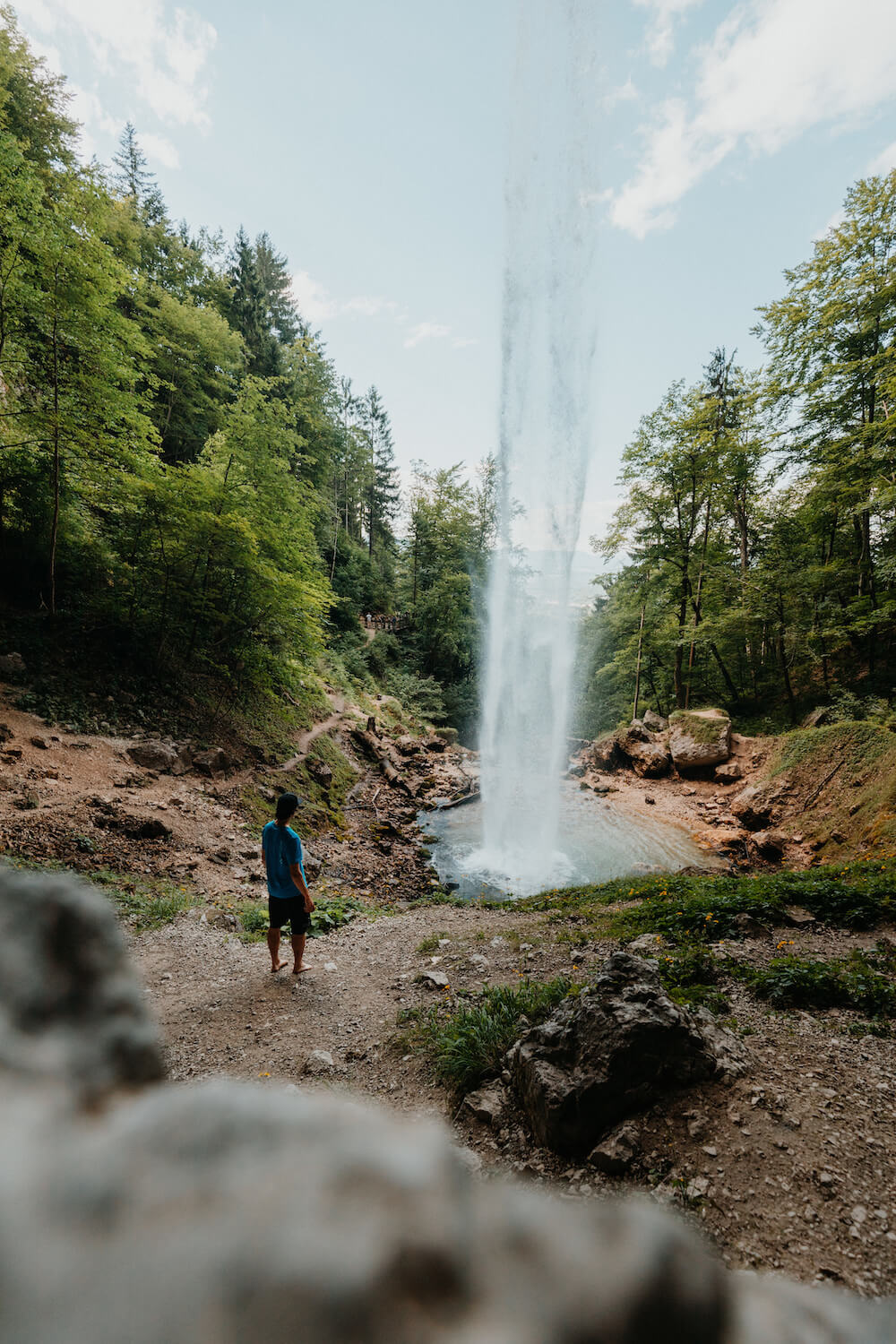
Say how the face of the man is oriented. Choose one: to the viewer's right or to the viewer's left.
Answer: to the viewer's right

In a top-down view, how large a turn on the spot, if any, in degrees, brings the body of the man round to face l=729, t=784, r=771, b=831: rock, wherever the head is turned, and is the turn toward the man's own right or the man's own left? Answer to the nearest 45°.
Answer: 0° — they already face it

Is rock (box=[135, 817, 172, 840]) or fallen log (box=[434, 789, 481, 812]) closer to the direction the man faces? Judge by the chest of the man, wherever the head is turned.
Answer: the fallen log

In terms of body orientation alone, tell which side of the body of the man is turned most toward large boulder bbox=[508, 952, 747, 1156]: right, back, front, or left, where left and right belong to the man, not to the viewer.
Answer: right

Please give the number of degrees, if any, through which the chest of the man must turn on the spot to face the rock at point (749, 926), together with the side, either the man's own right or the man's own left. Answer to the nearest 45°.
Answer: approximately 45° to the man's own right

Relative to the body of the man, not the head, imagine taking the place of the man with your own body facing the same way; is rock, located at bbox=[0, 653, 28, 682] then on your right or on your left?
on your left

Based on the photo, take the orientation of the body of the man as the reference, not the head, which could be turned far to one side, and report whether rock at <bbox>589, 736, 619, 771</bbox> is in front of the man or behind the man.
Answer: in front

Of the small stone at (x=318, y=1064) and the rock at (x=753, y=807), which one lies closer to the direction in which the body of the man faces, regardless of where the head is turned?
the rock

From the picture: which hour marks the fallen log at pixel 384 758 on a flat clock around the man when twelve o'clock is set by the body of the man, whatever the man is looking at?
The fallen log is roughly at 11 o'clock from the man.

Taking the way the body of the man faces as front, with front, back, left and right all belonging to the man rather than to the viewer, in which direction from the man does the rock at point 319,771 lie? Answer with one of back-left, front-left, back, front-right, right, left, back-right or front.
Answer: front-left

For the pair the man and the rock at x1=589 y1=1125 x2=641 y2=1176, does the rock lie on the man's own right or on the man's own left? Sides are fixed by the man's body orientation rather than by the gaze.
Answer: on the man's own right

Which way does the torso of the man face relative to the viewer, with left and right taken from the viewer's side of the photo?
facing away from the viewer and to the right of the viewer
